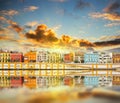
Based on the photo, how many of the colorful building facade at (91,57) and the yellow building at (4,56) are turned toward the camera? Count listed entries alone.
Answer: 2

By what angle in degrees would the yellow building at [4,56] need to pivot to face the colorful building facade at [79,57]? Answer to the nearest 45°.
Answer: approximately 90° to its left

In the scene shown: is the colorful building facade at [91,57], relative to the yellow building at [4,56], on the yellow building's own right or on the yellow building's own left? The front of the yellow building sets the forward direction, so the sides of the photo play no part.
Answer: on the yellow building's own left

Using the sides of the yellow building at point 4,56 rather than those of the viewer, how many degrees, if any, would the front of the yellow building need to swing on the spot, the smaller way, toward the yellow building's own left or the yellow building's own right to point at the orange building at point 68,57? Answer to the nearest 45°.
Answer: approximately 90° to the yellow building's own left

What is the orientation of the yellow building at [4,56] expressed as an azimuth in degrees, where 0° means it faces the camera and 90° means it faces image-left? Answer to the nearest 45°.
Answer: approximately 0°
